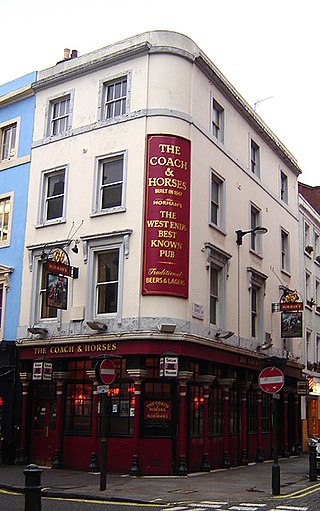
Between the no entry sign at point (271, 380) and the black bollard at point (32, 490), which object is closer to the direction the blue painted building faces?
the black bollard

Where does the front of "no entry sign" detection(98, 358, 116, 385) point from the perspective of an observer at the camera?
facing the viewer and to the right of the viewer

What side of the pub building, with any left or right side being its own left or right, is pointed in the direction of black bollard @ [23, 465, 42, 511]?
front

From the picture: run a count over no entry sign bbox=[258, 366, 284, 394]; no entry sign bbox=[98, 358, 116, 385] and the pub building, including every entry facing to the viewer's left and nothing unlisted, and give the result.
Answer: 0

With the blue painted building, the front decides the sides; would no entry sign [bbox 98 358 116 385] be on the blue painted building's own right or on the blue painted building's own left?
on the blue painted building's own left

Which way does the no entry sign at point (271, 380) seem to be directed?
toward the camera

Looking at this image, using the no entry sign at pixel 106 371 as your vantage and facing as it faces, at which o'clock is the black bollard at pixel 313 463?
The black bollard is roughly at 10 o'clock from the no entry sign.

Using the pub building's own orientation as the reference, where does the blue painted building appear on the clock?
The blue painted building is roughly at 4 o'clock from the pub building.

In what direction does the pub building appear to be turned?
toward the camera

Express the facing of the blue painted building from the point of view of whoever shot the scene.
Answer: facing the viewer and to the left of the viewer

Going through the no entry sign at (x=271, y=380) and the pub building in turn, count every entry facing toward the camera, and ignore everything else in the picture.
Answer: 2
